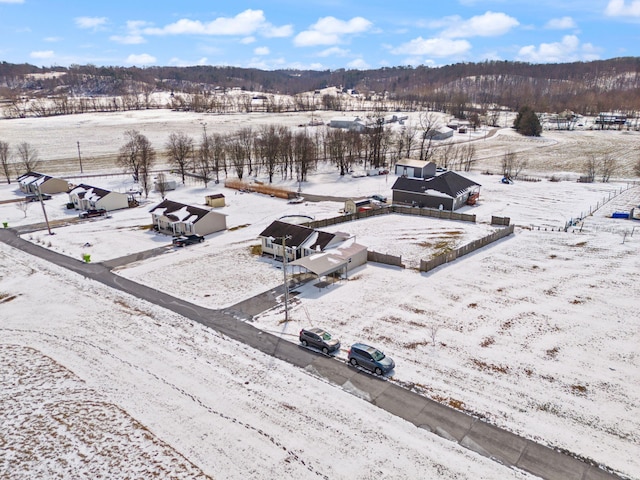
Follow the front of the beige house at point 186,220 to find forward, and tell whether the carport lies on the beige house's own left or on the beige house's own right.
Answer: on the beige house's own left

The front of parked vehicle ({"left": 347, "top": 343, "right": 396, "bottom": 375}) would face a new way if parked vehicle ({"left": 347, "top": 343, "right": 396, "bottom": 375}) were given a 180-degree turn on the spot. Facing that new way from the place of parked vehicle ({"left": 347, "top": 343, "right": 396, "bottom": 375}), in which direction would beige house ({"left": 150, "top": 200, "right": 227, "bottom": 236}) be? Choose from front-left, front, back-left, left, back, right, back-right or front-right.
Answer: front

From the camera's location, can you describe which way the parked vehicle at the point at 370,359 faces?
facing the viewer and to the right of the viewer

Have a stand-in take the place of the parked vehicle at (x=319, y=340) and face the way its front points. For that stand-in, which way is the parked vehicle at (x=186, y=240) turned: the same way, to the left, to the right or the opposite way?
to the left

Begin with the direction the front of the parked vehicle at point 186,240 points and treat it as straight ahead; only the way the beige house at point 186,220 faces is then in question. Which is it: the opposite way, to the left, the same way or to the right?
the opposite way

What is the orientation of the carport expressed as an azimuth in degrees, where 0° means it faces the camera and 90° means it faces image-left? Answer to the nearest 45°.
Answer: approximately 45°

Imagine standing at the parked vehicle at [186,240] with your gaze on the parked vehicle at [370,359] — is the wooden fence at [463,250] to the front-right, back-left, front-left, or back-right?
front-left

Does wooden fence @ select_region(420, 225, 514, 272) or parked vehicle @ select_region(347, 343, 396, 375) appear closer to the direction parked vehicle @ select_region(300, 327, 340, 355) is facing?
the parked vehicle

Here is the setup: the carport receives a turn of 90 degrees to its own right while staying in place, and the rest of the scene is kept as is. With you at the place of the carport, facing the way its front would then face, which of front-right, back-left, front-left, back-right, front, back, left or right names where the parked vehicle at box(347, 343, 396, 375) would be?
back-left

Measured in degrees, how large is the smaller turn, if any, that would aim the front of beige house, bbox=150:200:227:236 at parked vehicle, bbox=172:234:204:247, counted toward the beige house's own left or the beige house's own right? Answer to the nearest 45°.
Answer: approximately 45° to the beige house's own left

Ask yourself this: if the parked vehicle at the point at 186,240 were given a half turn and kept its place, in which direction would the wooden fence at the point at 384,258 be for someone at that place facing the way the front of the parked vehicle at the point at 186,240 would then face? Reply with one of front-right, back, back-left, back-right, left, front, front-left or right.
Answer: left

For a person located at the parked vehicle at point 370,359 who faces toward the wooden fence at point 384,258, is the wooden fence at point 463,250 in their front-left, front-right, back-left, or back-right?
front-right

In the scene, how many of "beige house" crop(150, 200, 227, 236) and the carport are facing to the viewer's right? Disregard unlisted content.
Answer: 0

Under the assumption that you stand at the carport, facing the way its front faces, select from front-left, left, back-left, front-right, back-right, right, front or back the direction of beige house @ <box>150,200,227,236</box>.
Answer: right

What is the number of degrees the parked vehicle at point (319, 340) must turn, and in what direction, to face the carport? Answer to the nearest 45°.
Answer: approximately 135° to its left

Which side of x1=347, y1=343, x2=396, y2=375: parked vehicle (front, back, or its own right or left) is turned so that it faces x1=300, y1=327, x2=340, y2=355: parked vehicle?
back

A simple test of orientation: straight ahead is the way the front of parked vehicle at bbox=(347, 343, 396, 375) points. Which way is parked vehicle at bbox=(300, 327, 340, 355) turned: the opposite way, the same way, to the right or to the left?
the same way

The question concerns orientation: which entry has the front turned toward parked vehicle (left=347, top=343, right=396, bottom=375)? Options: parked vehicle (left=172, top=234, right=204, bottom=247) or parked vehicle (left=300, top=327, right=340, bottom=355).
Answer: parked vehicle (left=300, top=327, right=340, bottom=355)
